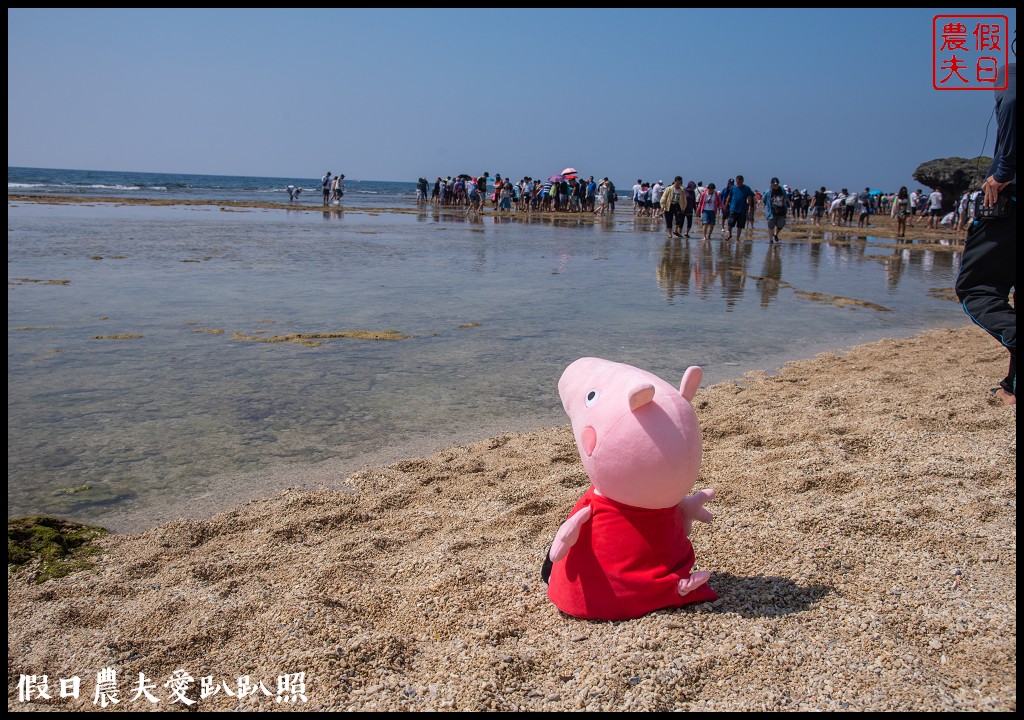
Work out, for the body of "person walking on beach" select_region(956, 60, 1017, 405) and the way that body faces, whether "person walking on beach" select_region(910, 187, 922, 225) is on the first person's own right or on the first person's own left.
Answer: on the first person's own right

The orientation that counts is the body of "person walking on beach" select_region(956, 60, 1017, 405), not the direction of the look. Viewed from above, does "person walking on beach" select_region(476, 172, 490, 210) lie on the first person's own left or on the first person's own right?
on the first person's own right

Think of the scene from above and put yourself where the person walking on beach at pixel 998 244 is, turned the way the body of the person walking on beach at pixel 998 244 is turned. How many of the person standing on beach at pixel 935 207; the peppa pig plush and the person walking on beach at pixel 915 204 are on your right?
2

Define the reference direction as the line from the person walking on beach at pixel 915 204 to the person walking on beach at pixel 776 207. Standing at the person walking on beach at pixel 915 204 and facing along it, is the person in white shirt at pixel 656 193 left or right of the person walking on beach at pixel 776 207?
right

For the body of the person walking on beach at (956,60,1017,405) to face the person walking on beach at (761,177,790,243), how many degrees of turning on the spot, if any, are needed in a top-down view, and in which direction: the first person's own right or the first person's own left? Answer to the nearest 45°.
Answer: approximately 90° to the first person's own right

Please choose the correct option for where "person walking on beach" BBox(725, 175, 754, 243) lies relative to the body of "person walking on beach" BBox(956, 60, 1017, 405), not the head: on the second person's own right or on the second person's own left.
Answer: on the second person's own right

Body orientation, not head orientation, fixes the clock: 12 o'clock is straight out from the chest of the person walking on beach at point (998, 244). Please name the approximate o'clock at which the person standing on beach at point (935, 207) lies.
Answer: the person standing on beach at point (935, 207) is roughly at 3 o'clock from the person walking on beach at point (998, 244).

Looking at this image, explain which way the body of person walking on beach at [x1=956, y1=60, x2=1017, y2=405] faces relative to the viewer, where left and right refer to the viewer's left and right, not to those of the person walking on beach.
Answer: facing to the left of the viewer
